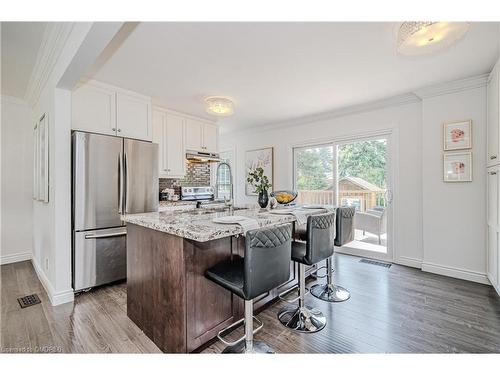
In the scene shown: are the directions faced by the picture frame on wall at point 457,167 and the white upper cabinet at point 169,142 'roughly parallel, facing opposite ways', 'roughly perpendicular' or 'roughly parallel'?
roughly perpendicular

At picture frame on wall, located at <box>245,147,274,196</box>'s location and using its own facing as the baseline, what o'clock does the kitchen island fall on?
The kitchen island is roughly at 11 o'clock from the picture frame on wall.

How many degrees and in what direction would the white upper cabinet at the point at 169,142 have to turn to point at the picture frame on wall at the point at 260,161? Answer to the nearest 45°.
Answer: approximately 45° to its left

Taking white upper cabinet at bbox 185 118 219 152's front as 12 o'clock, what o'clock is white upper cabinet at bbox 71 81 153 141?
white upper cabinet at bbox 71 81 153 141 is roughly at 3 o'clock from white upper cabinet at bbox 185 118 219 152.

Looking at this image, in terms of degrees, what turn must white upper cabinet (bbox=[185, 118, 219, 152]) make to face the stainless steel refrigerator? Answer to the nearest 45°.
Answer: approximately 90° to its right

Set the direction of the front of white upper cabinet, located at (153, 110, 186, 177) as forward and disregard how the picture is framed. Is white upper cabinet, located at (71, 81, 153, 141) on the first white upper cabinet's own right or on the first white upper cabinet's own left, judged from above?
on the first white upper cabinet's own right

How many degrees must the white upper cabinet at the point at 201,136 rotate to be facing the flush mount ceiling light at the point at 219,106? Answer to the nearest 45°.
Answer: approximately 45° to its right
